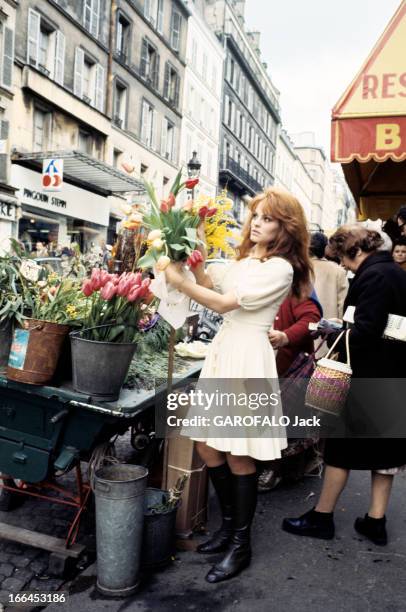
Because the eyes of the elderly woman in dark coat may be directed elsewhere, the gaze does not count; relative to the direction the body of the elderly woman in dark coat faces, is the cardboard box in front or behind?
in front

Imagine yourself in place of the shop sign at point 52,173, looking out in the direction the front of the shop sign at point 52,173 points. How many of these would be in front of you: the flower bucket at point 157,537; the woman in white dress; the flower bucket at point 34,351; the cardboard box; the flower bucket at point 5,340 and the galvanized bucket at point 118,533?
6

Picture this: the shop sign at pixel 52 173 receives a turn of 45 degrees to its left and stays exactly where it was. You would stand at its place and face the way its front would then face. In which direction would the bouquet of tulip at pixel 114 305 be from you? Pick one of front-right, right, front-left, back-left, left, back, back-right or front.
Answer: front-right

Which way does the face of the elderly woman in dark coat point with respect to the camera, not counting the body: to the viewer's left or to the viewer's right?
to the viewer's left

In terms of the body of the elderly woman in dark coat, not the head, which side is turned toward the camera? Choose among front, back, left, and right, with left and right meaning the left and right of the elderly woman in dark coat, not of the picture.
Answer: left

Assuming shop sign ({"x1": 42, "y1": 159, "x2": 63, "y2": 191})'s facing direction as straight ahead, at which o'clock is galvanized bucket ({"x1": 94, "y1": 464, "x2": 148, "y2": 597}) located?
The galvanized bucket is roughly at 12 o'clock from the shop sign.

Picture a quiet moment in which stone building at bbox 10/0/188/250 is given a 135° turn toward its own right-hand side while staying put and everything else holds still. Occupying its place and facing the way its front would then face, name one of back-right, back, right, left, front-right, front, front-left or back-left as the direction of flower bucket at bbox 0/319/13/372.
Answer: left

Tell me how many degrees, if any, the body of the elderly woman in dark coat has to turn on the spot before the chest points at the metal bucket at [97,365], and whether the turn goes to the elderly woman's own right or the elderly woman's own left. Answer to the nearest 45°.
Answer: approximately 45° to the elderly woman's own left

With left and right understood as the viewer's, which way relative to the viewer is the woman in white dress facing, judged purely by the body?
facing the viewer and to the left of the viewer

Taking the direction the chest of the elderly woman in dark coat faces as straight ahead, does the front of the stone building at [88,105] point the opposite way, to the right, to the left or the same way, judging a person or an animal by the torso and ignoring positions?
the opposite way

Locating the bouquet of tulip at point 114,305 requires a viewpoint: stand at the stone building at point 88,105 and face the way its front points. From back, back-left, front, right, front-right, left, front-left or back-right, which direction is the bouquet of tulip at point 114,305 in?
front-right

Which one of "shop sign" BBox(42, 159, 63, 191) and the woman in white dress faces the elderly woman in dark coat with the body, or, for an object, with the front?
the shop sign

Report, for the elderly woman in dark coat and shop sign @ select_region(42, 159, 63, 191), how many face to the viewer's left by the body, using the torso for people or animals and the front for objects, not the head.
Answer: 1

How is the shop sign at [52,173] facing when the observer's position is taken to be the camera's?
facing the viewer

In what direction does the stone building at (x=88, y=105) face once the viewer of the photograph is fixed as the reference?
facing the viewer and to the right of the viewer

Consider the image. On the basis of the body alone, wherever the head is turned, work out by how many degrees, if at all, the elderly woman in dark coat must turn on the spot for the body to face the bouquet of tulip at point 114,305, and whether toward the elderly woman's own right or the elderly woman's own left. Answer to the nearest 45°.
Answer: approximately 45° to the elderly woman's own left

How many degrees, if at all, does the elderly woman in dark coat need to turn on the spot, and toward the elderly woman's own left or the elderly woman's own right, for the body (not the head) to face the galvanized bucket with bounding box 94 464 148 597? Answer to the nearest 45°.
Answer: approximately 45° to the elderly woman's own left

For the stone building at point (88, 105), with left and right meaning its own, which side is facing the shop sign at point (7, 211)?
right
